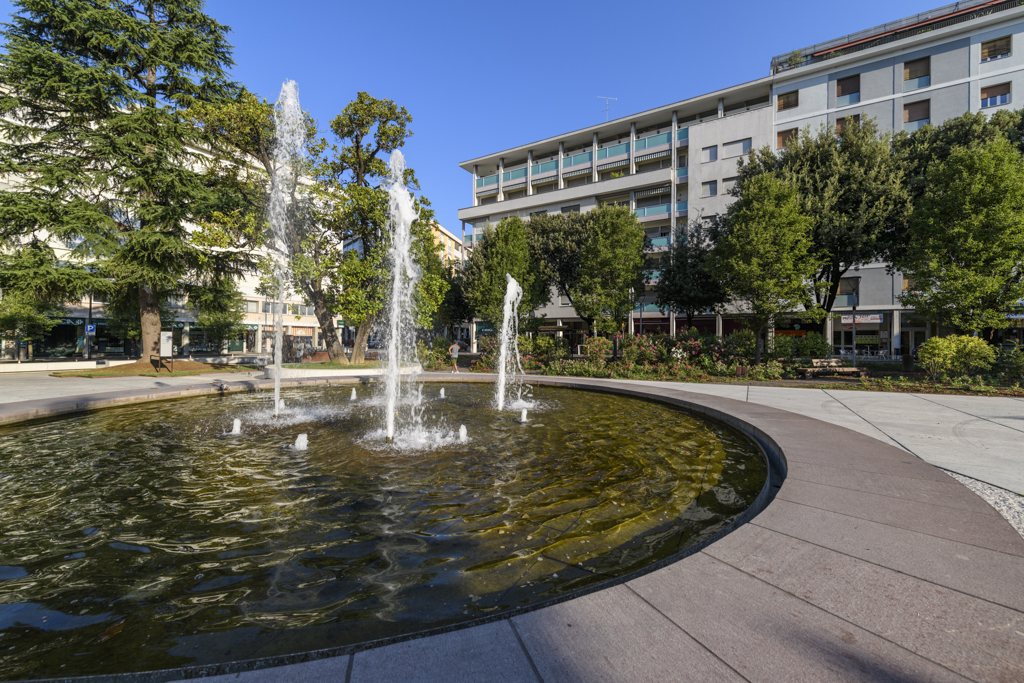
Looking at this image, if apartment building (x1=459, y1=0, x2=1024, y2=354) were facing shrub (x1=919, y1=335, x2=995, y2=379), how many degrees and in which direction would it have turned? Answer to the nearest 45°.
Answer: approximately 45° to its left

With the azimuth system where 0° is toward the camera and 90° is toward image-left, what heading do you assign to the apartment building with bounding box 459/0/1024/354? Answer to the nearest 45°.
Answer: approximately 45°

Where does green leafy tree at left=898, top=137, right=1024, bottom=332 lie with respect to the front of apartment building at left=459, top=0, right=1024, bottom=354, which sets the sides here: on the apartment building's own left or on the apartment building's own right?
on the apartment building's own left
